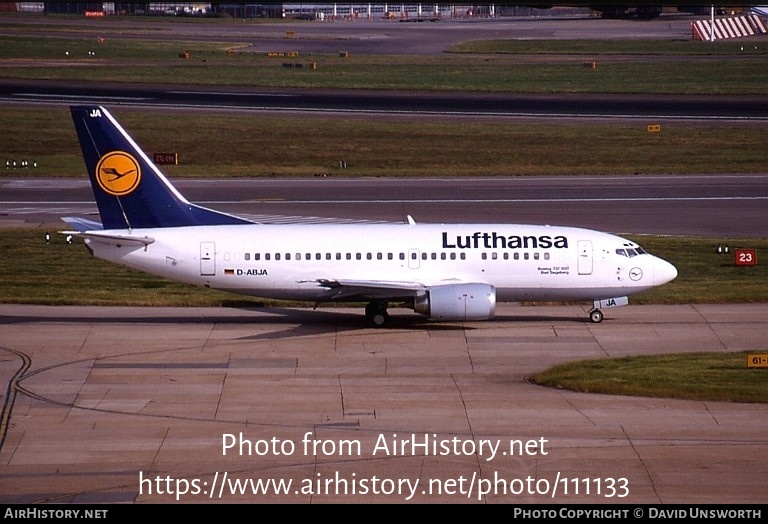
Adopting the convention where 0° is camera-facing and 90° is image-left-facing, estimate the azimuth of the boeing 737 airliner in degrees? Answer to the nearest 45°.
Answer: approximately 270°
